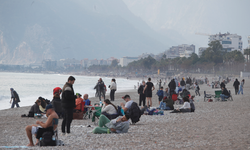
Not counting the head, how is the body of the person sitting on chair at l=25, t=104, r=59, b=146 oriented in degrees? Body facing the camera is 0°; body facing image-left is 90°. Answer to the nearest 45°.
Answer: approximately 90°

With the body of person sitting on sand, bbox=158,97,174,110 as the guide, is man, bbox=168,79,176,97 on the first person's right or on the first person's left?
on the first person's right

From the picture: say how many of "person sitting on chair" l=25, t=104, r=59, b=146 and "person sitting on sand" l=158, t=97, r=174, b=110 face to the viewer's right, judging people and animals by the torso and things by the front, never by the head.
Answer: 0

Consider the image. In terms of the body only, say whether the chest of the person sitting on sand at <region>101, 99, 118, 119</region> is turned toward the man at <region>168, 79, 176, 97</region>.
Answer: no

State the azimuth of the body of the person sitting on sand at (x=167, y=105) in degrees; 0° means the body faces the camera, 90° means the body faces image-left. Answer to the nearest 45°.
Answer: approximately 90°

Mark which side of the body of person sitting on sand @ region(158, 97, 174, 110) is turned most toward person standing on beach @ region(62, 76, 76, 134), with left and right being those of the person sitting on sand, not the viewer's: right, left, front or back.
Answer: left

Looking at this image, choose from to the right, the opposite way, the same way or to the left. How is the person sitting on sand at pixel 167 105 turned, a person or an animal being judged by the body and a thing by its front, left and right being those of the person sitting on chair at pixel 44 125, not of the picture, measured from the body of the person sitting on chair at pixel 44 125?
the same way

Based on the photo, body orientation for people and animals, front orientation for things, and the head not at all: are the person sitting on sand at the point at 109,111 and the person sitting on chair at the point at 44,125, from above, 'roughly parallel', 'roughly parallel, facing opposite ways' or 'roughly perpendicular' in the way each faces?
roughly parallel

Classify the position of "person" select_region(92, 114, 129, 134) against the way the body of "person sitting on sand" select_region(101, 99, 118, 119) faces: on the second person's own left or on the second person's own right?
on the second person's own left

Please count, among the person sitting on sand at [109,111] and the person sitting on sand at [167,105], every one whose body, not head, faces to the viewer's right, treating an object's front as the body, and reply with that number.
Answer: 0

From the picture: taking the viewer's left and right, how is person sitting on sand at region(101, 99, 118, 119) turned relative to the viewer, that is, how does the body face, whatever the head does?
facing to the left of the viewer
